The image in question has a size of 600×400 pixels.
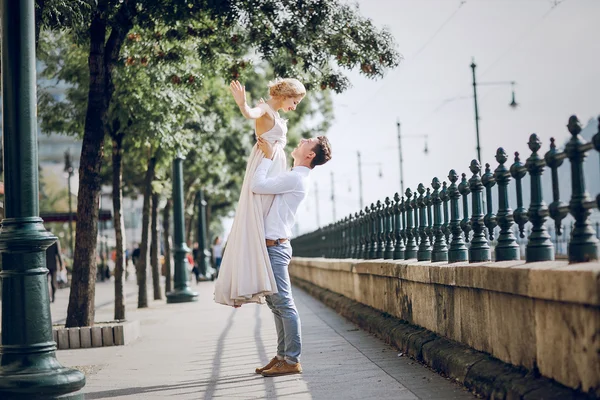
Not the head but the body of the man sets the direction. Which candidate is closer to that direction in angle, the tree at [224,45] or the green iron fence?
the tree

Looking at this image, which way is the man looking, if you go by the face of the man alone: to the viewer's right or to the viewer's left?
to the viewer's left

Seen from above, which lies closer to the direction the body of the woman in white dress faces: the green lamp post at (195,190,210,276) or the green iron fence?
the green iron fence

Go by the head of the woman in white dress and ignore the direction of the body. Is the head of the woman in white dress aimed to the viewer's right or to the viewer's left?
to the viewer's right

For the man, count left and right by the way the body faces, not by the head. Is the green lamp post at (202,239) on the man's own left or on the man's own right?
on the man's own right

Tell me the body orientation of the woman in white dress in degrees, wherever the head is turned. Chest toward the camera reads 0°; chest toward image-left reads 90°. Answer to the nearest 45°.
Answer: approximately 270°

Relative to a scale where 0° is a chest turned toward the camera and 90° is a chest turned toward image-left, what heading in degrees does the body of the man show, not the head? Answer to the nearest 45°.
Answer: approximately 90°

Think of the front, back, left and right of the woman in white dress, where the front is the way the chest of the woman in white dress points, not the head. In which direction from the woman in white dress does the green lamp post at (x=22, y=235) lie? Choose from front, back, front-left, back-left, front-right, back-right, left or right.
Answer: back-right
